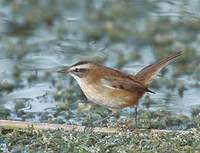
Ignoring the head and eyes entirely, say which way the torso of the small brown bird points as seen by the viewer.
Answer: to the viewer's left
